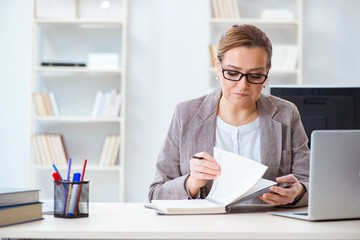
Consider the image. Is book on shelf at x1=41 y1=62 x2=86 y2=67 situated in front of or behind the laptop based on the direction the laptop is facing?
in front

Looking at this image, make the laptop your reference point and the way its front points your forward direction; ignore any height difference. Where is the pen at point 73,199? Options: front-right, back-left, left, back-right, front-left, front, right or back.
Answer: front-left

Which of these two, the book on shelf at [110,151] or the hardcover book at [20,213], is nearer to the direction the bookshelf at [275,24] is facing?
the hardcover book

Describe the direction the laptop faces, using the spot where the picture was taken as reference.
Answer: facing away from the viewer and to the left of the viewer

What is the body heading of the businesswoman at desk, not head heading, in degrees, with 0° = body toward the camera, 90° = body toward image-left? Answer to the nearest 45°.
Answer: approximately 0°

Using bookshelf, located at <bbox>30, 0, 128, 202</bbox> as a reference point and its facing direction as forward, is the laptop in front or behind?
in front

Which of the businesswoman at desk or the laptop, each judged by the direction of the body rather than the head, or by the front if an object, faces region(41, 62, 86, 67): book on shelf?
the laptop

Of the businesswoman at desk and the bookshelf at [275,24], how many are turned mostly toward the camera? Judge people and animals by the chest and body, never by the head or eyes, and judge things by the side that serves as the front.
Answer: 2
